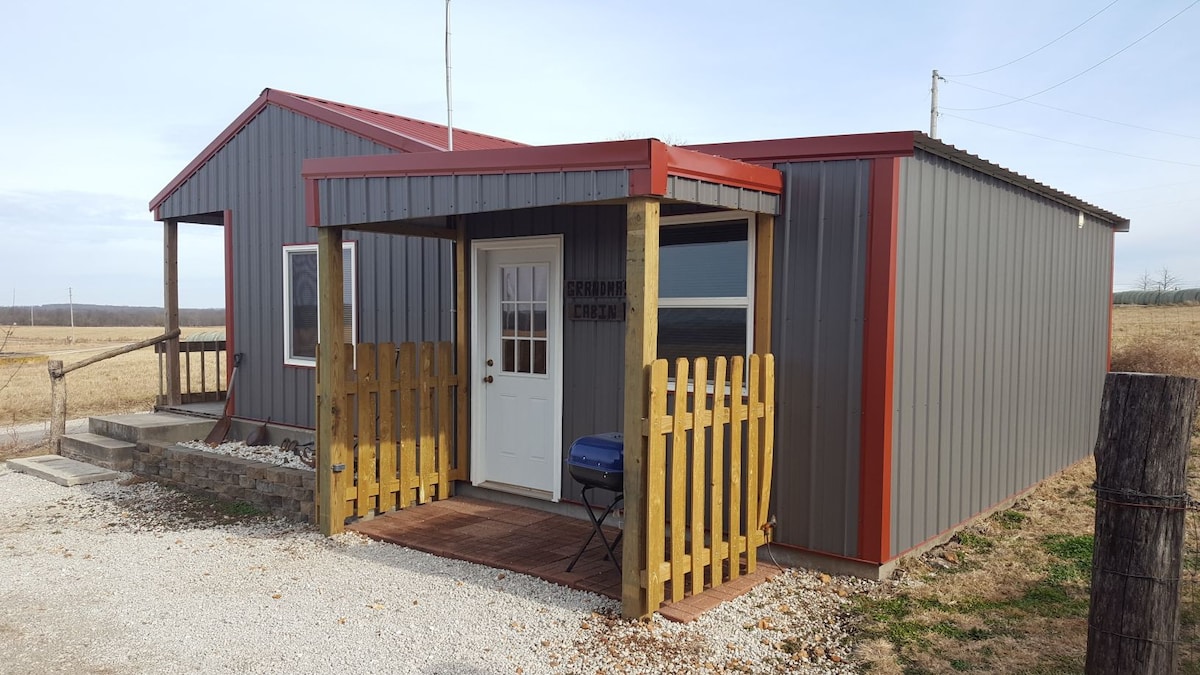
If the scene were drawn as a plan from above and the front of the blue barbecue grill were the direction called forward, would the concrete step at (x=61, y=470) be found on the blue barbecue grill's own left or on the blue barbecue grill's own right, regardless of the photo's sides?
on the blue barbecue grill's own right

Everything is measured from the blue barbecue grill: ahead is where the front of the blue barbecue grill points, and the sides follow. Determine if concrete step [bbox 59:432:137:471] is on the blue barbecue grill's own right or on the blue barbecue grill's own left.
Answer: on the blue barbecue grill's own right

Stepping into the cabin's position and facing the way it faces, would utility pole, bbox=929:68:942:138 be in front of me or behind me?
behind

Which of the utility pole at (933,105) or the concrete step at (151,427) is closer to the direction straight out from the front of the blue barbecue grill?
the concrete step

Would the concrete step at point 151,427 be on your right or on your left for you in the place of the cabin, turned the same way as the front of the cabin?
on your right

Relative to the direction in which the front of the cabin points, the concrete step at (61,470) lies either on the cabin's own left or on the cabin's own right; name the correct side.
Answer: on the cabin's own right

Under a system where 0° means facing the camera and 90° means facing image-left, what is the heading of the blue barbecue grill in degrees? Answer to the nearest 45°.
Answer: approximately 45°

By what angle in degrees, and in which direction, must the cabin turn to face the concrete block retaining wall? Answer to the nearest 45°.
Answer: approximately 45° to its right

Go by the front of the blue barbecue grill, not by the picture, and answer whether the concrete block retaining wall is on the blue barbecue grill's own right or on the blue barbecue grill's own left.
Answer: on the blue barbecue grill's own right

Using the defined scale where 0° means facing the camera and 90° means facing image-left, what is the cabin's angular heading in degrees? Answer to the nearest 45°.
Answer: approximately 45°

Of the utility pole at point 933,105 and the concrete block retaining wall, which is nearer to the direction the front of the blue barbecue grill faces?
the concrete block retaining wall

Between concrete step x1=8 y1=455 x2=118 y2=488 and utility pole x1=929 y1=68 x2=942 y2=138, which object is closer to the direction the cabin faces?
the concrete step
